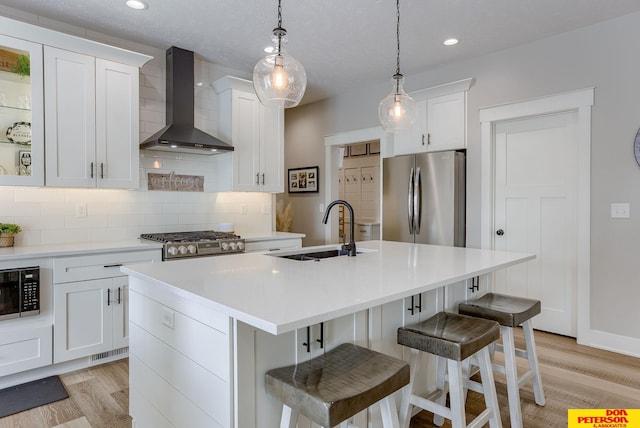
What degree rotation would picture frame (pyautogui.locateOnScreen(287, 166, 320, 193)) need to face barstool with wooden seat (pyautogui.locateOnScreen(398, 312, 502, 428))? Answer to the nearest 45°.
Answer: approximately 45° to its left

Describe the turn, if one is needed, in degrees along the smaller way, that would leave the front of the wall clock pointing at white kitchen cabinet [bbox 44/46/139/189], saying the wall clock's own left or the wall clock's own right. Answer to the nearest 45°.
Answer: approximately 45° to the wall clock's own right

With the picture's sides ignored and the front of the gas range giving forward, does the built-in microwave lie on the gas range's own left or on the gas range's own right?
on the gas range's own right

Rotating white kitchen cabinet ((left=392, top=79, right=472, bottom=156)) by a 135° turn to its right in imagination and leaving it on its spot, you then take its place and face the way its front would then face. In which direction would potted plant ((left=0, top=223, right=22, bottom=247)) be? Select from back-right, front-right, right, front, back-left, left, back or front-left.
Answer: back-left

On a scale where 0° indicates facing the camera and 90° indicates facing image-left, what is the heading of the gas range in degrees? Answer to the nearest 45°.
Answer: approximately 315°

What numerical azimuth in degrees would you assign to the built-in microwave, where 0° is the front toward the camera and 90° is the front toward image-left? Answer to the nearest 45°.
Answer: approximately 0°

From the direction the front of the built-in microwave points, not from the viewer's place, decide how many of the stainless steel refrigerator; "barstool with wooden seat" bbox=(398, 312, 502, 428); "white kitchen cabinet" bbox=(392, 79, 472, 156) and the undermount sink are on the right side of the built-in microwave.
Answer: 0

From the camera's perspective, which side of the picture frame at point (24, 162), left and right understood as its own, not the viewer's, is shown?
front

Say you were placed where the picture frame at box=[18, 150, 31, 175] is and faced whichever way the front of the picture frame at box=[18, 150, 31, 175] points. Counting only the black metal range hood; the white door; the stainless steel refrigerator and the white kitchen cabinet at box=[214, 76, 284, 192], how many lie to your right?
0

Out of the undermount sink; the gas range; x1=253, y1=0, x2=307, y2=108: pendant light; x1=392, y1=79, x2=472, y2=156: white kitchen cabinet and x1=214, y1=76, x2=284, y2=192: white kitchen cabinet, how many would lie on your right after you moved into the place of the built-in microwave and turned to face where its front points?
0

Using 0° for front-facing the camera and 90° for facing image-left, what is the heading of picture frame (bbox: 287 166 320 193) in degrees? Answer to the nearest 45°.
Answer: approximately 45°

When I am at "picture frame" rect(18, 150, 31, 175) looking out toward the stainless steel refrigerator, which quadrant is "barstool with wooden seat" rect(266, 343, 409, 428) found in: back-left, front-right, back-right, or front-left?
front-right

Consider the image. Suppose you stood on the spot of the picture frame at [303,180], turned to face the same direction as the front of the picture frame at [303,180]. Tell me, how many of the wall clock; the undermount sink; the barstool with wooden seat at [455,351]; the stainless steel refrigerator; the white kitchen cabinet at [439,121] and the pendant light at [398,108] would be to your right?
0
